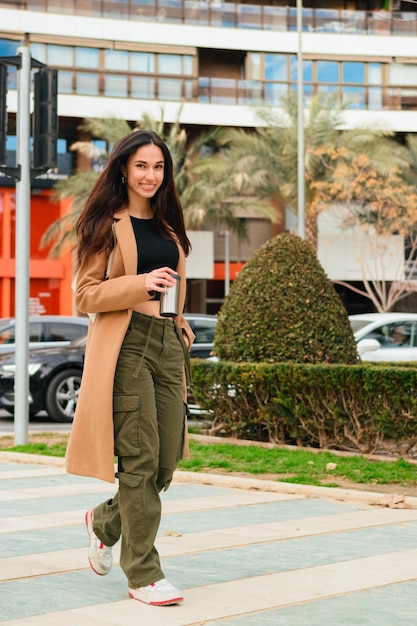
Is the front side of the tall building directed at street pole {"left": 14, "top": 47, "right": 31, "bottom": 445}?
yes

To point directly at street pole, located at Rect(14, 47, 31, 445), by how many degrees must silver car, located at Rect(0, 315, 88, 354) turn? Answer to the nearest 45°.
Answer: approximately 90° to its left

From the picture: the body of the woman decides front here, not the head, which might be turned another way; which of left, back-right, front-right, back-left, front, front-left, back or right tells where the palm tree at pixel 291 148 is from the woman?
back-left

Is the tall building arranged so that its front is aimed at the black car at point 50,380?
yes

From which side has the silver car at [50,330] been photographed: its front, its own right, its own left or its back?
left

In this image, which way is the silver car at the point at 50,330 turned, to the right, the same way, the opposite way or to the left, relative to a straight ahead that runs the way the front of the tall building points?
to the right

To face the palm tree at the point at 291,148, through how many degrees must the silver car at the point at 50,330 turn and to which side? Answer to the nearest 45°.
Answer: approximately 135° to its right

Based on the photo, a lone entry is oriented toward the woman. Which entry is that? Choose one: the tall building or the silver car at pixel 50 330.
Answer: the tall building

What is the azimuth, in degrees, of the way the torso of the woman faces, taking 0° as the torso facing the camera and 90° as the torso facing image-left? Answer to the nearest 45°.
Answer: approximately 315°

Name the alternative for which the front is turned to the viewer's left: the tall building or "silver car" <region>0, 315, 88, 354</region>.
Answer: the silver car

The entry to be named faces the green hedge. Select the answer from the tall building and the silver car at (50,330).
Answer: the tall building

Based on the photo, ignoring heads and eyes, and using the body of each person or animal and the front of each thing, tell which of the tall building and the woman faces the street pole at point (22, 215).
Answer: the tall building

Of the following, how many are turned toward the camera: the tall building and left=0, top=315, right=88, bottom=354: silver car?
1
